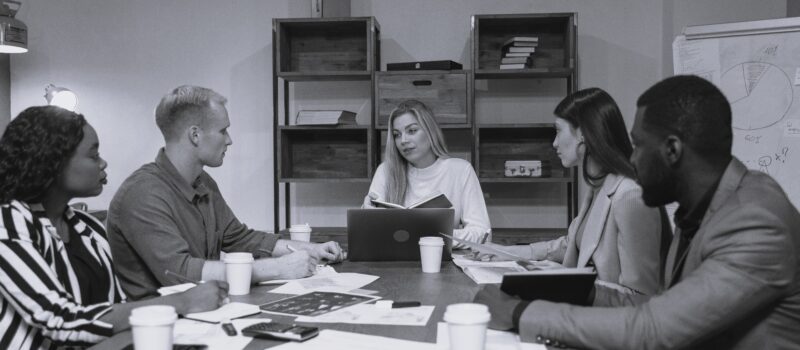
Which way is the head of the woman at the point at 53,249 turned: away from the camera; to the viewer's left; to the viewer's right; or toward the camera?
to the viewer's right

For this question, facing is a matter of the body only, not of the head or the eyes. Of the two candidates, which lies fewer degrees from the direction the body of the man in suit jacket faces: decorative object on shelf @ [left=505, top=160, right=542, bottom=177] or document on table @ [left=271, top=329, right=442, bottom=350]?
the document on table

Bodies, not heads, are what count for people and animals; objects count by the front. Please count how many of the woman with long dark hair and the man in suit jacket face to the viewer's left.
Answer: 2

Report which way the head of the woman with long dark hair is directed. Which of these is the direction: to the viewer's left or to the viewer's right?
to the viewer's left

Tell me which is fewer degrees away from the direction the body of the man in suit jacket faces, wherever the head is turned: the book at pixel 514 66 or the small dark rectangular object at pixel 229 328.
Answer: the small dark rectangular object

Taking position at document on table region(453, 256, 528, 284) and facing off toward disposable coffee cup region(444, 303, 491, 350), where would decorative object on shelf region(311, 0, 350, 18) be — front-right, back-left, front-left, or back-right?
back-right

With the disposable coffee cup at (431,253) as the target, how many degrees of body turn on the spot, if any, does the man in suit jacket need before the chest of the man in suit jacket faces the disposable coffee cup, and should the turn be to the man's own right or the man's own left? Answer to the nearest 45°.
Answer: approximately 45° to the man's own right

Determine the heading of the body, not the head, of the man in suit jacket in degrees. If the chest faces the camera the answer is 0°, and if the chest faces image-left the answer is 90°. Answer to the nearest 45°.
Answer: approximately 90°

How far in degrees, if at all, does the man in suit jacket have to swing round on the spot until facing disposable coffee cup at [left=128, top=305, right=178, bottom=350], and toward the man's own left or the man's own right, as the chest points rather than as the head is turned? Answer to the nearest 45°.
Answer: approximately 45° to the man's own left

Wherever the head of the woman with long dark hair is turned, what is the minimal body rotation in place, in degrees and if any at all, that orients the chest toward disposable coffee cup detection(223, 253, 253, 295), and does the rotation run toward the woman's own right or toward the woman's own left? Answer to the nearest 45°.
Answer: approximately 45° to the woman's own left

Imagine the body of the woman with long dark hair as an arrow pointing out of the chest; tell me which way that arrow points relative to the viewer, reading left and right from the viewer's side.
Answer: facing to the left of the viewer

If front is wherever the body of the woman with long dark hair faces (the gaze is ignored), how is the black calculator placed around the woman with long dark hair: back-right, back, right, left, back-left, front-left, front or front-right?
front-left

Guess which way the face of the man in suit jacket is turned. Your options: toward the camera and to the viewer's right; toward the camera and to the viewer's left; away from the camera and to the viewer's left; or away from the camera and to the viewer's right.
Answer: away from the camera and to the viewer's left

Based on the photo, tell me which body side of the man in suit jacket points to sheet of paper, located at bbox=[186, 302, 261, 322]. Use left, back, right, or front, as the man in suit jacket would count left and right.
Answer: front

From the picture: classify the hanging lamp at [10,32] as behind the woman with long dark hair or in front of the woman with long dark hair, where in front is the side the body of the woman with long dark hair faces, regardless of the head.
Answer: in front

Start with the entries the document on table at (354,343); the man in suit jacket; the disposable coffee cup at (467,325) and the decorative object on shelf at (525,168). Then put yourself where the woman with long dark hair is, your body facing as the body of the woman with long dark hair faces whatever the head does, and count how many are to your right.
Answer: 1
